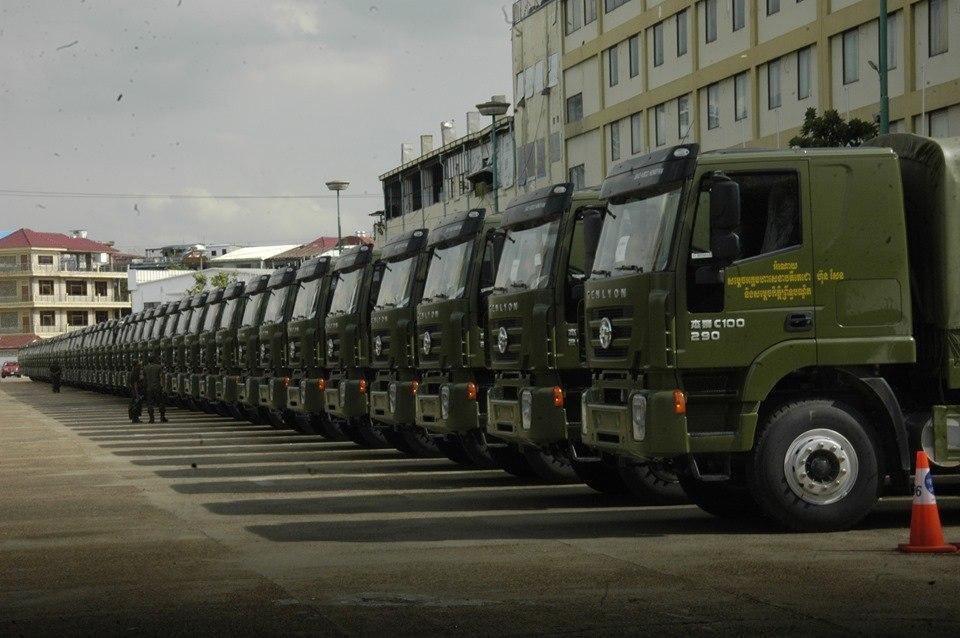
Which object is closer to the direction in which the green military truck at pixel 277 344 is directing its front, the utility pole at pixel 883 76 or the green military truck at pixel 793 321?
the green military truck

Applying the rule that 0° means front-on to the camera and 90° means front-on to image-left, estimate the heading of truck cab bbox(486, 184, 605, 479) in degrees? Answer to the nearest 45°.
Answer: approximately 45°

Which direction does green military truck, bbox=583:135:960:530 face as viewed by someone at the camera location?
facing to the left of the viewer

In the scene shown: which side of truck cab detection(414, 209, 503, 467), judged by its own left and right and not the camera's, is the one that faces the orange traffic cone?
left

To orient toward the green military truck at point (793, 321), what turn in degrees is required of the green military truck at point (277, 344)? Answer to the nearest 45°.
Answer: approximately 45° to its left

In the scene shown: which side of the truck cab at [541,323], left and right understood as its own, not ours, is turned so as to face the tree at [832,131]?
back

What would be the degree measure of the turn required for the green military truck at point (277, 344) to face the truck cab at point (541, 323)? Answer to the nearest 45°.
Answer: approximately 45° to its left

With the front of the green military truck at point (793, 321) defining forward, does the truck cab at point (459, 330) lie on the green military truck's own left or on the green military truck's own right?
on the green military truck's own right

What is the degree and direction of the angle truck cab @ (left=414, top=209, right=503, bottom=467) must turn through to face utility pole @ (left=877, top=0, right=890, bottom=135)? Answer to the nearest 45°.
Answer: approximately 180°
